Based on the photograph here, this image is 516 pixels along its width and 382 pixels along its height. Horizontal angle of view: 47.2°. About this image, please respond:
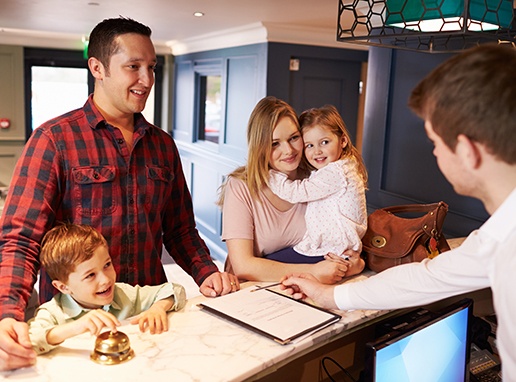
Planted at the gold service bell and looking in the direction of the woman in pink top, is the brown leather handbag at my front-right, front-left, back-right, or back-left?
front-right

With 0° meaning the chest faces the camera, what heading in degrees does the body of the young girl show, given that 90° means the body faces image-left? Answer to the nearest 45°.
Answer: approximately 90°

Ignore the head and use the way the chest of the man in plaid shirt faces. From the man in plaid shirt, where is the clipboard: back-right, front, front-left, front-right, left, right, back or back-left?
front

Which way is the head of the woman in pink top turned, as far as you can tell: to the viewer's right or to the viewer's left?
to the viewer's right

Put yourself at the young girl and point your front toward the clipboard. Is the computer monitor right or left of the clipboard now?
left

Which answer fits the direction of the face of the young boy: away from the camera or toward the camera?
toward the camera

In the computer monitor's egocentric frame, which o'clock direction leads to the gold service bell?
The gold service bell is roughly at 3 o'clock from the computer monitor.

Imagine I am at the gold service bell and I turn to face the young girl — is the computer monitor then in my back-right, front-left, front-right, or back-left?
front-right

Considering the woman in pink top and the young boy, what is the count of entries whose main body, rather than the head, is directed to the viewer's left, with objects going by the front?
0

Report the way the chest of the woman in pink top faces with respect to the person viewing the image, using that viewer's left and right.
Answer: facing the viewer and to the right of the viewer

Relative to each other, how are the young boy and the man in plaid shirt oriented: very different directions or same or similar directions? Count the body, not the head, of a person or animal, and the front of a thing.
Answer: same or similar directions

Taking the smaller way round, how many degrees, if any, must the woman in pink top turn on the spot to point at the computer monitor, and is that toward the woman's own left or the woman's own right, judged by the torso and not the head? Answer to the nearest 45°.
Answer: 0° — they already face it
